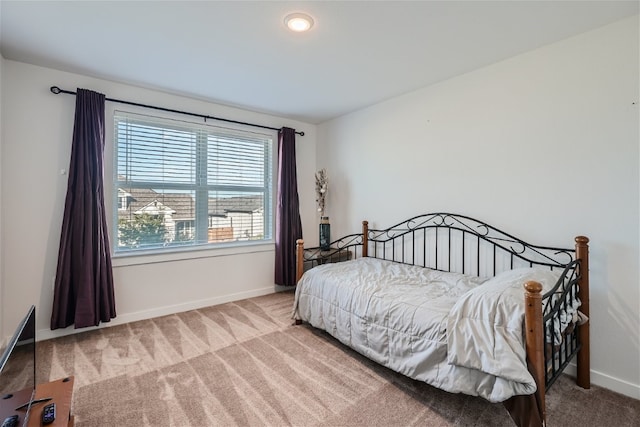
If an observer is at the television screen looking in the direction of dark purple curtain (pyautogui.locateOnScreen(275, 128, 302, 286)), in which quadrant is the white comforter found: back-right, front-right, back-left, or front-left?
front-right

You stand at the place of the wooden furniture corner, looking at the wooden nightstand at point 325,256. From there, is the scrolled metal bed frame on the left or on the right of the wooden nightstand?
right

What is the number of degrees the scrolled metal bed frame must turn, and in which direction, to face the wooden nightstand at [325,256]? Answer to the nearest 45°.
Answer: approximately 45° to its right
